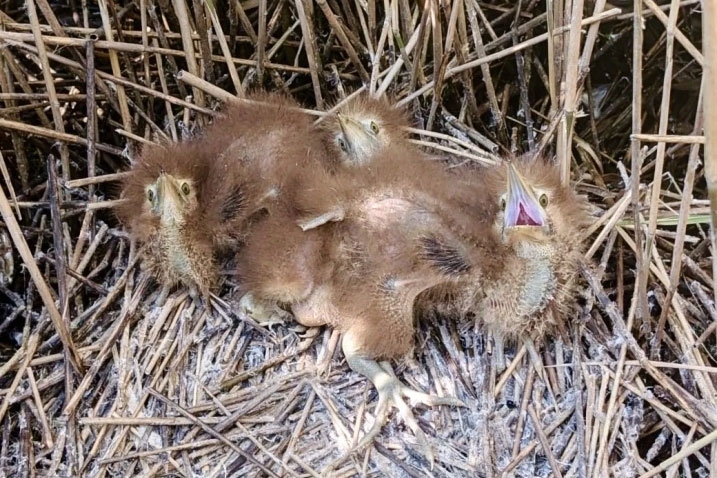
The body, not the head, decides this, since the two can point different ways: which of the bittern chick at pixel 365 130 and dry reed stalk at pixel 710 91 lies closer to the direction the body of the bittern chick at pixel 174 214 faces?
the dry reed stalk

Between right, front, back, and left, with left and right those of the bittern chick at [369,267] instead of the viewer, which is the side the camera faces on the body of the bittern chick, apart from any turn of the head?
right

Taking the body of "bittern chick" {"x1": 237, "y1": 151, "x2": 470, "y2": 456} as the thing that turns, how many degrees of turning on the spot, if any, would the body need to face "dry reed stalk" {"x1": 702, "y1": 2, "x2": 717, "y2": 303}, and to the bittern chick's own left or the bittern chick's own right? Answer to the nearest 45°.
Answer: approximately 45° to the bittern chick's own right

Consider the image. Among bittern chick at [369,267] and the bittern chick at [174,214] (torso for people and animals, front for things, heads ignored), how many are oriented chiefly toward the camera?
1
